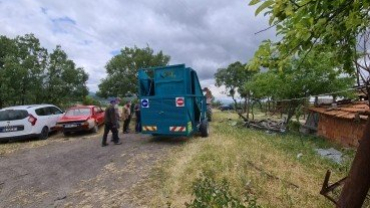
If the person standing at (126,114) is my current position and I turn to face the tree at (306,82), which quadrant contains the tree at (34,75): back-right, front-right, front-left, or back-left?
back-left

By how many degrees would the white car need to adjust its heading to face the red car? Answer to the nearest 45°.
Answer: approximately 45° to its right

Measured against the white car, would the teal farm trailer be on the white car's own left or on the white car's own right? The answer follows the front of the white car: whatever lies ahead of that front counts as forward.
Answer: on the white car's own right

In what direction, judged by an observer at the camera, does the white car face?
facing away from the viewer and to the right of the viewer
